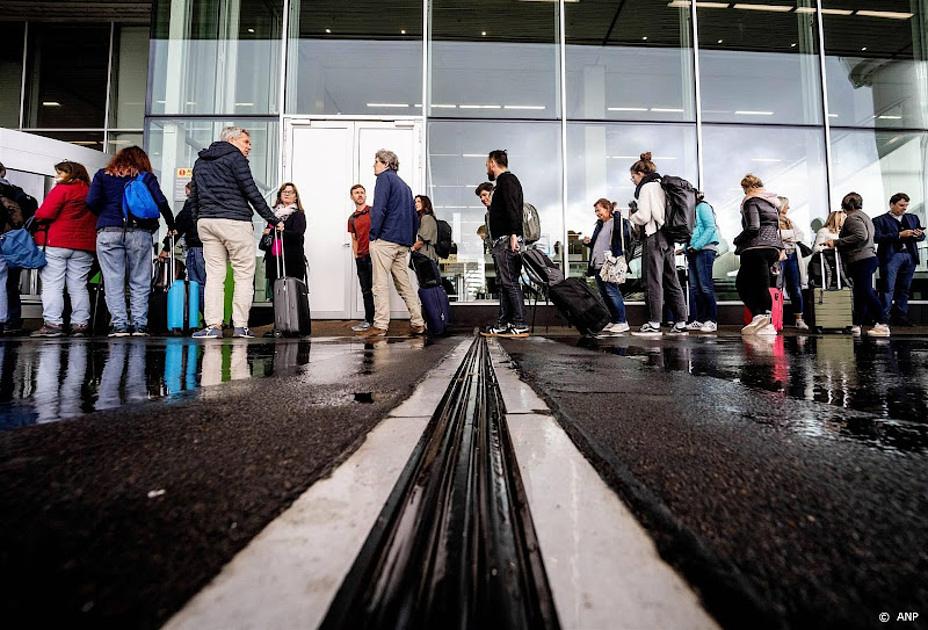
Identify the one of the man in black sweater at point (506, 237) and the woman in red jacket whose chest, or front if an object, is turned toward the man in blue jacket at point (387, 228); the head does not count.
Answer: the man in black sweater

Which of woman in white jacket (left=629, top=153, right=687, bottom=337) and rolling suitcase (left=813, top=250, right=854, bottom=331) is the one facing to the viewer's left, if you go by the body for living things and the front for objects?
the woman in white jacket

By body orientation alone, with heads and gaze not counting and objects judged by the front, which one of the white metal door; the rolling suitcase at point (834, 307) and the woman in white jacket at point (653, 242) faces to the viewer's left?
the woman in white jacket

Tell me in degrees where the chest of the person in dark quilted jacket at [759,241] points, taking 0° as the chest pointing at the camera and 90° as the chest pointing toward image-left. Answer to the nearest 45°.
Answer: approximately 135°

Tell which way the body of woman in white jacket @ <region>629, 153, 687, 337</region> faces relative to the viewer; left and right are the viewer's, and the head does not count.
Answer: facing to the left of the viewer

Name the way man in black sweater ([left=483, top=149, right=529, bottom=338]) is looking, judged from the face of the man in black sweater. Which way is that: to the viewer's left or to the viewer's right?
to the viewer's left

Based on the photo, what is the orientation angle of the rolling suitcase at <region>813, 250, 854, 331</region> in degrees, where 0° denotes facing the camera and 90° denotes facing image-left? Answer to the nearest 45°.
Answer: approximately 0°

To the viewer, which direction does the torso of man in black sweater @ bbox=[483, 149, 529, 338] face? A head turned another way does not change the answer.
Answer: to the viewer's left
